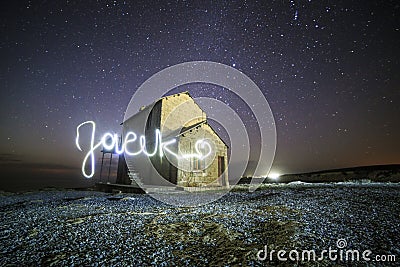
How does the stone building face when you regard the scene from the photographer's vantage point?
facing the viewer and to the right of the viewer
